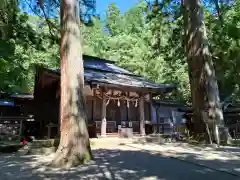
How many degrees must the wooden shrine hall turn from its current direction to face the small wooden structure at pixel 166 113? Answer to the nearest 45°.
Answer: approximately 90° to its left

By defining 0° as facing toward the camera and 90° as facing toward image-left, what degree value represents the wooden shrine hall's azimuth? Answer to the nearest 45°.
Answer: approximately 315°
